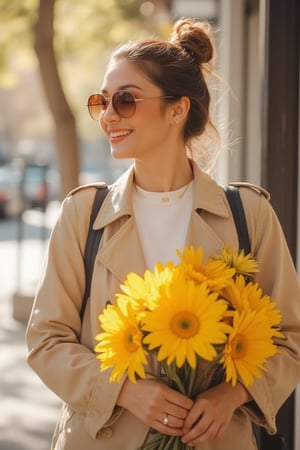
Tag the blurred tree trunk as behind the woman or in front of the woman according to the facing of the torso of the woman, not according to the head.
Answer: behind

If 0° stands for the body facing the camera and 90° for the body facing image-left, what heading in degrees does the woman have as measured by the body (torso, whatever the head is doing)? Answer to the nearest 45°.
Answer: approximately 0°

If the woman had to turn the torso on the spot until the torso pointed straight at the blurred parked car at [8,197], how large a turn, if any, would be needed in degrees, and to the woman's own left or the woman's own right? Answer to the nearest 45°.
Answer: approximately 180°
